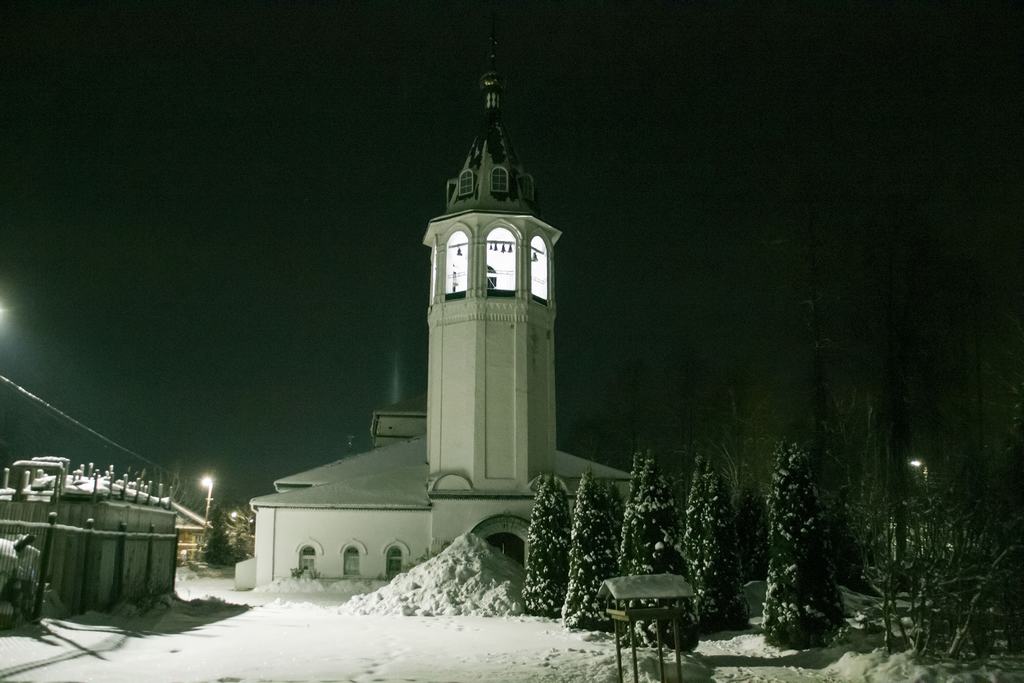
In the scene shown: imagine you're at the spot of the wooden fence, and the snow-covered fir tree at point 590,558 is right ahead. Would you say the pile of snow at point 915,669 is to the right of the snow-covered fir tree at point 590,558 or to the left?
right

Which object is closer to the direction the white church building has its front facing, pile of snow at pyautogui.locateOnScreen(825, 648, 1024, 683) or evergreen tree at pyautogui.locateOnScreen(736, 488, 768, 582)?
the pile of snow

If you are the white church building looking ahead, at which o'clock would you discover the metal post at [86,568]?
The metal post is roughly at 1 o'clock from the white church building.

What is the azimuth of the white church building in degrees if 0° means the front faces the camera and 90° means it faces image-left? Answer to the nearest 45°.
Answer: approximately 0°

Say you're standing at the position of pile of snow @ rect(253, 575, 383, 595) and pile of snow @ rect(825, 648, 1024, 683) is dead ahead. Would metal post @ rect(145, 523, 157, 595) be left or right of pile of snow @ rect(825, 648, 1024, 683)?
right

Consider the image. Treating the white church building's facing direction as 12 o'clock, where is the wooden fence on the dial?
The wooden fence is roughly at 1 o'clock from the white church building.

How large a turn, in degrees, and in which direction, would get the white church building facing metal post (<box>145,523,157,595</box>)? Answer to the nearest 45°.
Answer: approximately 45° to its right
